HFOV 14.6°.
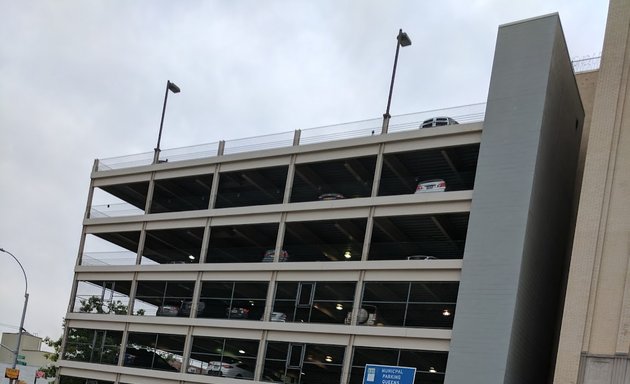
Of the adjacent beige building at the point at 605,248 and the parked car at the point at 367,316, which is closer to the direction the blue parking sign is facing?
the adjacent beige building

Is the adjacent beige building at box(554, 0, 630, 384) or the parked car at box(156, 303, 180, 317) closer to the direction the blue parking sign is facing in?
the adjacent beige building

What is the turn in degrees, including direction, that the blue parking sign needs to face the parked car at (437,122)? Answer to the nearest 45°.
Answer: approximately 180°

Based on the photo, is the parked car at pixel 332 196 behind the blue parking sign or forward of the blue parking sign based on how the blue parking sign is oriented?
behind

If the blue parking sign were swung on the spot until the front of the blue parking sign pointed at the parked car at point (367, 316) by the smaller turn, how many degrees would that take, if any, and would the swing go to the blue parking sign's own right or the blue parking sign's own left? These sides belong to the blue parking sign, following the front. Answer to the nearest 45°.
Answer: approximately 180°

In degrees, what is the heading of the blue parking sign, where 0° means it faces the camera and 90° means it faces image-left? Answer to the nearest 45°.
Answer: approximately 0°
